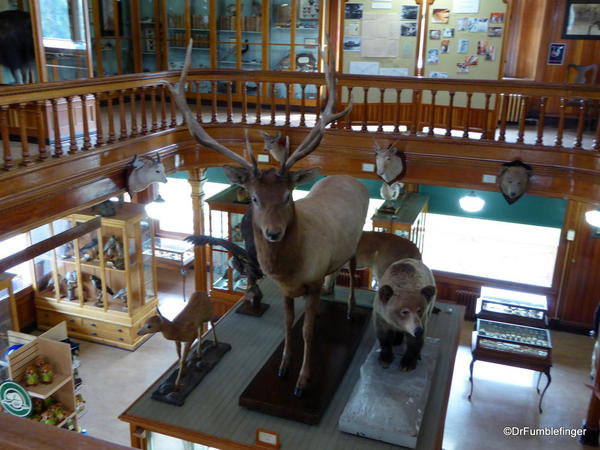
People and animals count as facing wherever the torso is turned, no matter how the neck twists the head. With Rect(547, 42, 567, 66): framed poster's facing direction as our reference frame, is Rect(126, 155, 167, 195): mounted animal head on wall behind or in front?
in front

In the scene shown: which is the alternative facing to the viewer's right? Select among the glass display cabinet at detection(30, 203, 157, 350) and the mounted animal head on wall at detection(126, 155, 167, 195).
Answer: the mounted animal head on wall

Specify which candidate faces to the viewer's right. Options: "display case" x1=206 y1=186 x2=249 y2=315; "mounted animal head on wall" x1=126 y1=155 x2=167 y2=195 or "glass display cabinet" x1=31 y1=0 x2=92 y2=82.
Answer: the mounted animal head on wall

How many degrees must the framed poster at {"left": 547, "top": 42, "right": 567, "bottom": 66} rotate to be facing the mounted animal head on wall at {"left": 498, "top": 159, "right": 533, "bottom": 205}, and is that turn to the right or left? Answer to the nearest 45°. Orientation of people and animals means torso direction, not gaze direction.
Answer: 0° — it already faces it

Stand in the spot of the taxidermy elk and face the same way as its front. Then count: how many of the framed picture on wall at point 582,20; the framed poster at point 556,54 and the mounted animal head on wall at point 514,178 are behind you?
3

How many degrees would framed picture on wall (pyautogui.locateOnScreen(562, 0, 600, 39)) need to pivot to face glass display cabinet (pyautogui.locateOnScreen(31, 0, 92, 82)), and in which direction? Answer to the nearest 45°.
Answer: approximately 45° to its right

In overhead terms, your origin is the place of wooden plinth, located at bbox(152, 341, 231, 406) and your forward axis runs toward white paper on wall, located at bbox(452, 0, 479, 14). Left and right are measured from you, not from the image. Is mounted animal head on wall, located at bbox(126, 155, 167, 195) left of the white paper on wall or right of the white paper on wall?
left

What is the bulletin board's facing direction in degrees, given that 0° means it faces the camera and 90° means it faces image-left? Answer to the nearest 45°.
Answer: approximately 0°

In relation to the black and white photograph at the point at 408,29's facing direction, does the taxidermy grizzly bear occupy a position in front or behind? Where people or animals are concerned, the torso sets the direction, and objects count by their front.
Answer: in front

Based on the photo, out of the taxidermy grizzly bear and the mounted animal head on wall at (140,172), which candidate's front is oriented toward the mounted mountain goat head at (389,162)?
the mounted animal head on wall
